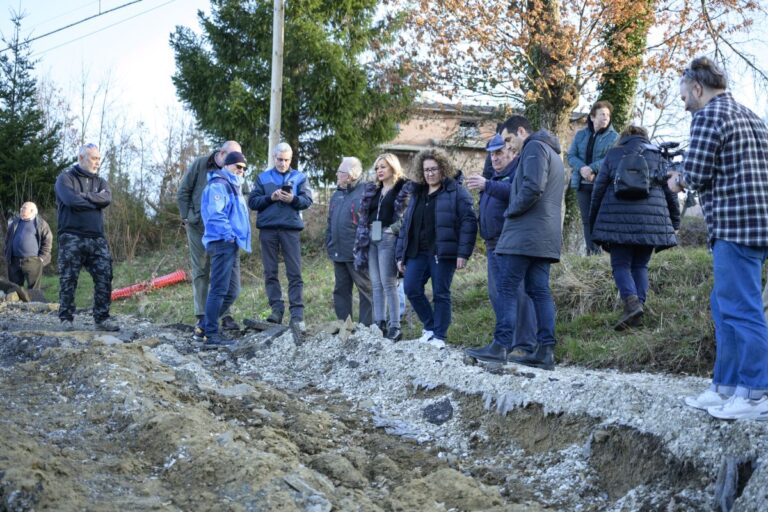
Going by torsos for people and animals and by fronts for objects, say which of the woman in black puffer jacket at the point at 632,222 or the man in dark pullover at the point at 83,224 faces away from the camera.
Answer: the woman in black puffer jacket

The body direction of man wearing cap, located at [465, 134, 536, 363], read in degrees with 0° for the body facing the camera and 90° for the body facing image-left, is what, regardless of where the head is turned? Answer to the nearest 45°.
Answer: approximately 45°

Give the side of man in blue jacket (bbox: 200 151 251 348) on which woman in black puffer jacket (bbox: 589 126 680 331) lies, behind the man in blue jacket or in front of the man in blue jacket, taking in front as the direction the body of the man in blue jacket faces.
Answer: in front

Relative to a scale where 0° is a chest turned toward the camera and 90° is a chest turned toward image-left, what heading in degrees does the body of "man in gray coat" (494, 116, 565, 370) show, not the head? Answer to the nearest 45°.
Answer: approximately 90°

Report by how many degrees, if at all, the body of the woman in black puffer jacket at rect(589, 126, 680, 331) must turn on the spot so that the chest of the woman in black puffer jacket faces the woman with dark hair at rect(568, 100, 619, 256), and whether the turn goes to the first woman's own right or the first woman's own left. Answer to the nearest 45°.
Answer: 0° — they already face them

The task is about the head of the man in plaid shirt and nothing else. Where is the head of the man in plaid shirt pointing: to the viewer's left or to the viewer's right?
to the viewer's left

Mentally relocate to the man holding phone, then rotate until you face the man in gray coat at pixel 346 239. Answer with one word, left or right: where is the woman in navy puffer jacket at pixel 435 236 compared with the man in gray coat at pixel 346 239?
right

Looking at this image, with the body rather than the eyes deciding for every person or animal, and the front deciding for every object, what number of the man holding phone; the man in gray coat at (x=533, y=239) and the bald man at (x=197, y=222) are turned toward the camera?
1

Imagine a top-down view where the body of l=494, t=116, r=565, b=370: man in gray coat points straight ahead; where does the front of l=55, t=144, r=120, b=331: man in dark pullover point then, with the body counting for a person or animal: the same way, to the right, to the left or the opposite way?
to the left

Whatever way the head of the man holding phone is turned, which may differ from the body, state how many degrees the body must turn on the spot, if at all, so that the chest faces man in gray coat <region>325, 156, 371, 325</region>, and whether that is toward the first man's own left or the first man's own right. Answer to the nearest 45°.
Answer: approximately 90° to the first man's own left

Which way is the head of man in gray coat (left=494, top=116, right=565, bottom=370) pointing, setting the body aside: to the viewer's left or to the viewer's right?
to the viewer's left

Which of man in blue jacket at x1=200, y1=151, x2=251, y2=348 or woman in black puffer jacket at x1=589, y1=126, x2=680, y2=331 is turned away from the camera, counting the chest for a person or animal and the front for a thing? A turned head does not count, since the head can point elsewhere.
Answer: the woman in black puffer jacket

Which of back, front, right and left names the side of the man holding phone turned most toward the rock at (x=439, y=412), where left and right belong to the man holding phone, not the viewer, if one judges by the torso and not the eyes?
front
